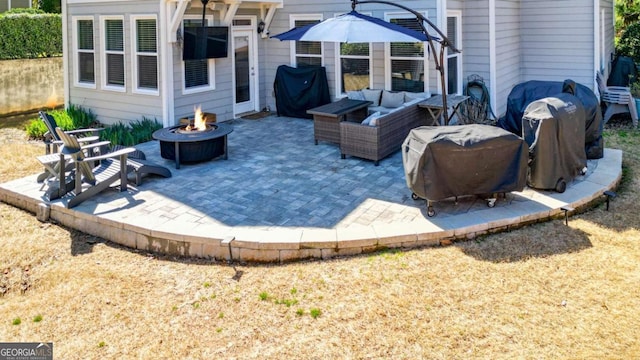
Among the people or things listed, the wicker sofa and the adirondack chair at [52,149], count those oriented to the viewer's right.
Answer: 1

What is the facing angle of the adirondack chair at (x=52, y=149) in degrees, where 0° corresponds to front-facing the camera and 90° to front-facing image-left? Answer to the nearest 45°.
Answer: approximately 270°

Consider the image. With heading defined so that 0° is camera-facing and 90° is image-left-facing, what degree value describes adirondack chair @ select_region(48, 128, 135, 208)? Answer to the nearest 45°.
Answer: approximately 225°

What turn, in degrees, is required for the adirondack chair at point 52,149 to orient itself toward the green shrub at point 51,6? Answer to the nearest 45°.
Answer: approximately 90° to its left
